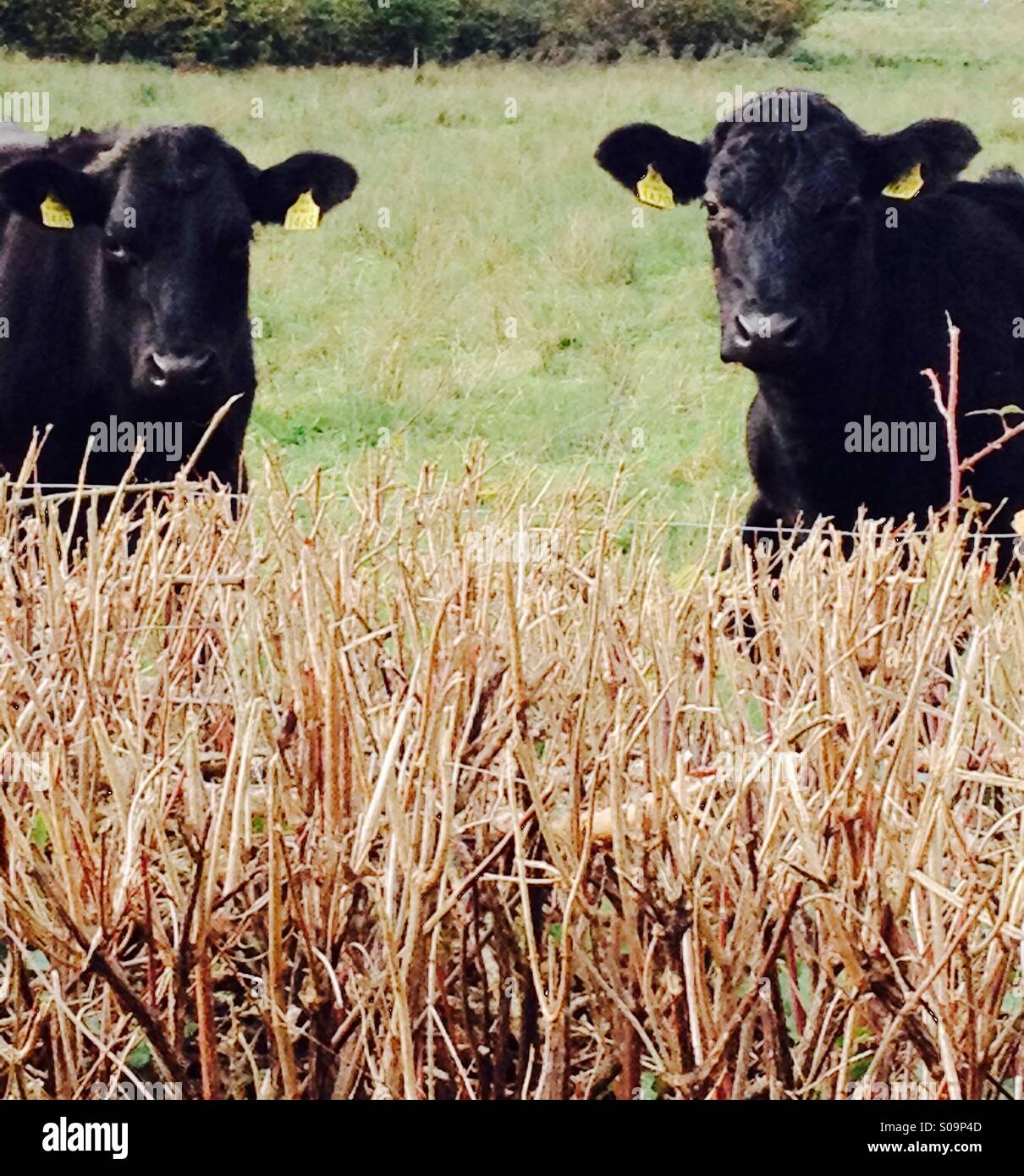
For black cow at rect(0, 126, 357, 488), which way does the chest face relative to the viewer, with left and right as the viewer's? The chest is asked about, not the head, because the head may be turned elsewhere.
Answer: facing the viewer and to the right of the viewer

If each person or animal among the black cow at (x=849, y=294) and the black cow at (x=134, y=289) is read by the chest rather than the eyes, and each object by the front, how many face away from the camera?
0

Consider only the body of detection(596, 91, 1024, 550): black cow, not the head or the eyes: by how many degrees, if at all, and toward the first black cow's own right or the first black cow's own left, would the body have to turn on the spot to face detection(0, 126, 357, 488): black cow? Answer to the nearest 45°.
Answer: approximately 45° to the first black cow's own right

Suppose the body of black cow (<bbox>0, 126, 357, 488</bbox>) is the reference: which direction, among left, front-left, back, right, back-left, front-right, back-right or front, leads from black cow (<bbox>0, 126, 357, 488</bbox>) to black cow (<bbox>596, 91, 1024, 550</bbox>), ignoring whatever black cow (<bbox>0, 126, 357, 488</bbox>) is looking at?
front-left

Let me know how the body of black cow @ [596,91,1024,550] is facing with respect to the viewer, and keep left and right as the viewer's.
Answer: facing the viewer and to the left of the viewer
